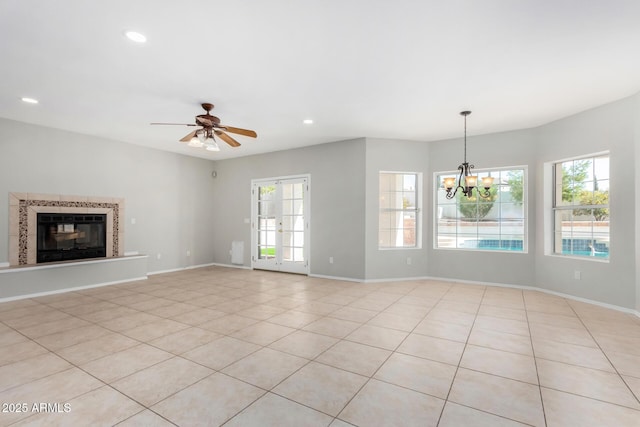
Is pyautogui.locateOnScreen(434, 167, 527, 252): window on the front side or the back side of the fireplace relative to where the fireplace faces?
on the front side

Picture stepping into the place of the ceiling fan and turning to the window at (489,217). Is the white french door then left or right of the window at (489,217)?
left

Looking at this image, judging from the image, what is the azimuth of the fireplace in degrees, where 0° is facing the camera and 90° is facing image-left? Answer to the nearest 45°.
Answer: approximately 315°

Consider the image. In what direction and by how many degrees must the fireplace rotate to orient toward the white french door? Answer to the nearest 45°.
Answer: approximately 45° to its left

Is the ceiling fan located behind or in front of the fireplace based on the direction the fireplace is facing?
in front

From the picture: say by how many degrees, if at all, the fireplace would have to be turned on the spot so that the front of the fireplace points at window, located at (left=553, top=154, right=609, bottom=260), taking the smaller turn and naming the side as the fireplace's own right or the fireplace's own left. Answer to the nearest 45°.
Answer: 0° — it already faces it
